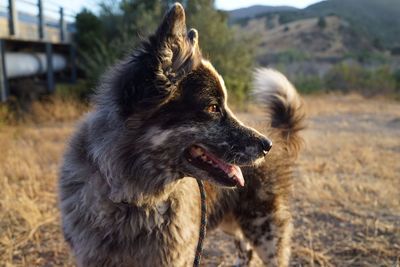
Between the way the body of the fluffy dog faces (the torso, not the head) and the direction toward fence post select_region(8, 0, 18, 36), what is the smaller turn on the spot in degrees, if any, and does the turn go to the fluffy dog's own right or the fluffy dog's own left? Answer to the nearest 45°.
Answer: approximately 90° to the fluffy dog's own right

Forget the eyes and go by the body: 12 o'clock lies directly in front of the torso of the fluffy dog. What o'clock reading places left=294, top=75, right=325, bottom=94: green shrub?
The green shrub is roughly at 5 o'clock from the fluffy dog.

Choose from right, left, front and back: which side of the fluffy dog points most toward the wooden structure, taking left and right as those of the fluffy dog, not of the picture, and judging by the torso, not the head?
right

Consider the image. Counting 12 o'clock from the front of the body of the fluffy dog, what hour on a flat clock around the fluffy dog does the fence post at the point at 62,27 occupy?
The fence post is roughly at 4 o'clock from the fluffy dog.

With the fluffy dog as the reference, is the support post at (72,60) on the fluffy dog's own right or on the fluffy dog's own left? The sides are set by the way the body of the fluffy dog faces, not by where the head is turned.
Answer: on the fluffy dog's own right

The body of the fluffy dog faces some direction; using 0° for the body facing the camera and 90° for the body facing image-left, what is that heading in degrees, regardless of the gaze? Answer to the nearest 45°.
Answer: approximately 45°

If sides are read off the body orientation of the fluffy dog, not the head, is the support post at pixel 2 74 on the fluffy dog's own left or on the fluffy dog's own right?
on the fluffy dog's own right

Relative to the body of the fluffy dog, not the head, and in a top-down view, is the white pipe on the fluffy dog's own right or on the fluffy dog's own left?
on the fluffy dog's own right
